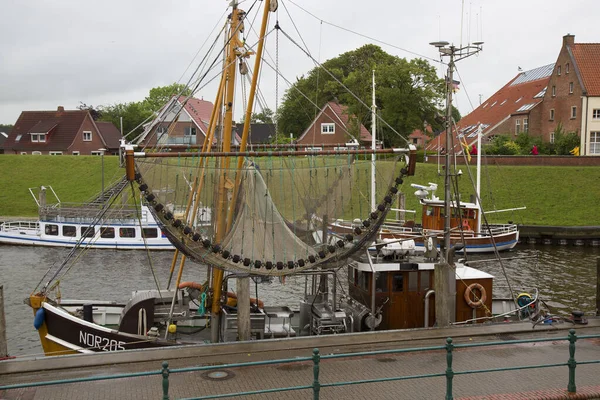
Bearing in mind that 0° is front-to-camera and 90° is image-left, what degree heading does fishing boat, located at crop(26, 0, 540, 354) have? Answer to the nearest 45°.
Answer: approximately 90°

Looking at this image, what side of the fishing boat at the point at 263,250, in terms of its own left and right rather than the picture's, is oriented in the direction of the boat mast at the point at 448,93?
back

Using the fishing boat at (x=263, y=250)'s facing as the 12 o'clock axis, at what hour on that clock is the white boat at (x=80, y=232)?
The white boat is roughly at 2 o'clock from the fishing boat.

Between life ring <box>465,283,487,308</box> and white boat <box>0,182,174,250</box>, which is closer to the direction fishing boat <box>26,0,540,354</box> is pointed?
the white boat
